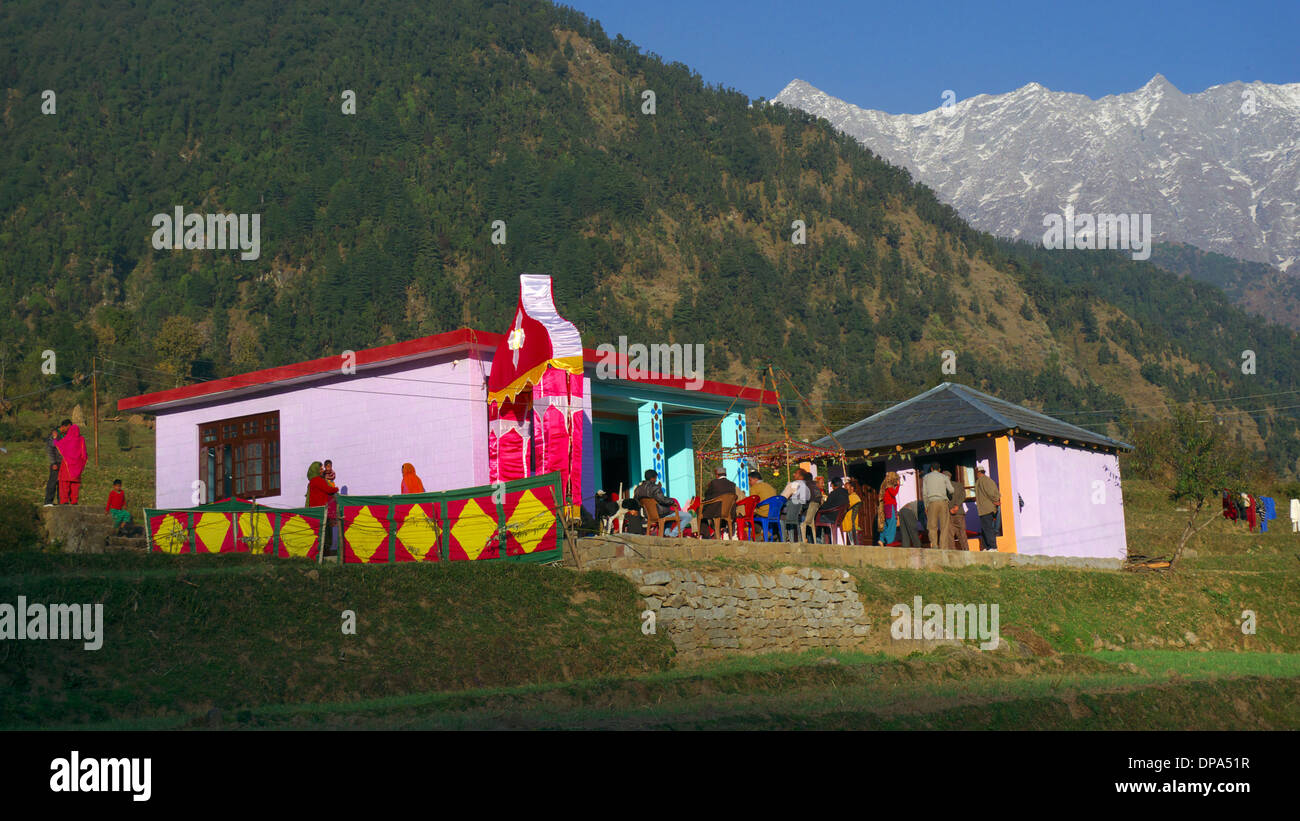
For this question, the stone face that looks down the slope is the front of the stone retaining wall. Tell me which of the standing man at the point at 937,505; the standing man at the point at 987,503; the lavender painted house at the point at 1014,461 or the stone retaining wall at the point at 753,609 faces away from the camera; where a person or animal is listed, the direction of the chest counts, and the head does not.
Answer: the standing man at the point at 937,505

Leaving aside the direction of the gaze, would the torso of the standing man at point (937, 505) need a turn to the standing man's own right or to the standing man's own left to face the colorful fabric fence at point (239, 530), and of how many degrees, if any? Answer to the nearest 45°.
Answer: approximately 135° to the standing man's own left

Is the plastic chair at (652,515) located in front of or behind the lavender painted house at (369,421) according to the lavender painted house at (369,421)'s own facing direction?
in front

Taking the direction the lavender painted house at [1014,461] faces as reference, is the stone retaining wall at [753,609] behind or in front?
in front

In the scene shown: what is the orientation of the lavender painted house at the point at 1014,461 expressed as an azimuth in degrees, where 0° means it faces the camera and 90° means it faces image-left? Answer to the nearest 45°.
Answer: approximately 45°

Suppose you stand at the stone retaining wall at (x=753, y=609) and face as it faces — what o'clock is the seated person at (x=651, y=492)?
The seated person is roughly at 5 o'clock from the stone retaining wall.

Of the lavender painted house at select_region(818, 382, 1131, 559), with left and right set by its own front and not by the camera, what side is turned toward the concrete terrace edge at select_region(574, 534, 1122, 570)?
front
